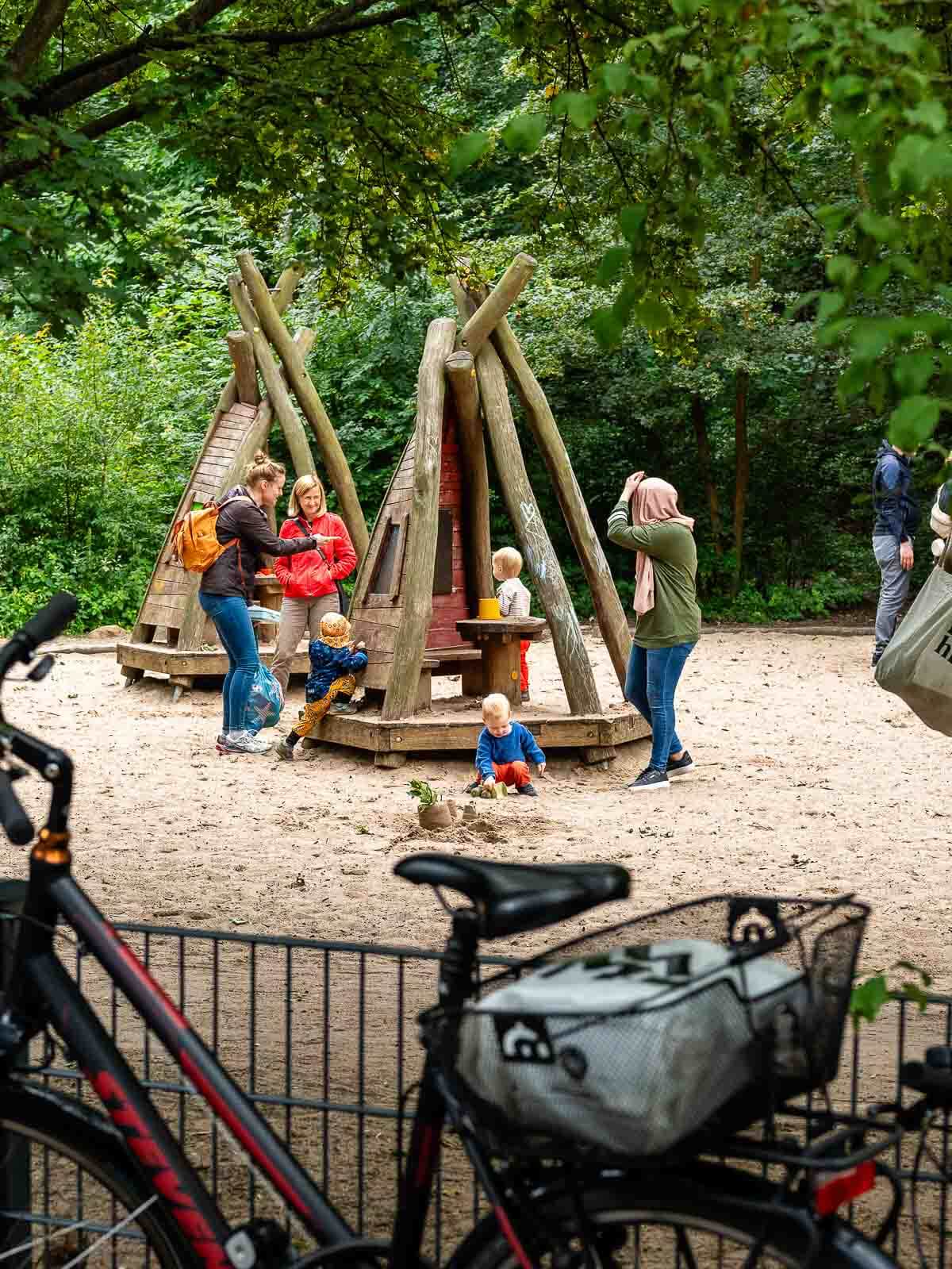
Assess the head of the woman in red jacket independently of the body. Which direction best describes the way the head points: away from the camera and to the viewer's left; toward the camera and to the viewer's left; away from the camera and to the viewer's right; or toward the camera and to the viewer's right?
toward the camera and to the viewer's left

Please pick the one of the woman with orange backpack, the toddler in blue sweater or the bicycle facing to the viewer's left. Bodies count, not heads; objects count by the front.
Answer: the bicycle

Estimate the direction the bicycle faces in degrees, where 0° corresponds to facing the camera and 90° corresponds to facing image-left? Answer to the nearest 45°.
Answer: approximately 90°

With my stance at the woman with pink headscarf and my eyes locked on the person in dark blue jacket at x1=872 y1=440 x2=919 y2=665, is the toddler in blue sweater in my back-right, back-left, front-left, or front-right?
back-left

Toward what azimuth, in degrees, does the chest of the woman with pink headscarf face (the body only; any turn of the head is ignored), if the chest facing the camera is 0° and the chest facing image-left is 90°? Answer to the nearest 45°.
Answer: approximately 90°

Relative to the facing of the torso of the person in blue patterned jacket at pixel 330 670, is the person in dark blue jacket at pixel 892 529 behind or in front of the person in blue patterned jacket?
in front

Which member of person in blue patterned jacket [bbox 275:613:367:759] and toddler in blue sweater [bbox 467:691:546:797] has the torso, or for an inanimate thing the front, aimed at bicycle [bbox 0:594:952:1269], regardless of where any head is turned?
the toddler in blue sweater

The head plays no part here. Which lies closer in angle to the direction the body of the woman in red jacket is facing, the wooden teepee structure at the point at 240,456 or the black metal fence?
the black metal fence

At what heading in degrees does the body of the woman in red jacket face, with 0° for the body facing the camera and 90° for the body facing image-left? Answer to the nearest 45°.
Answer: approximately 0°

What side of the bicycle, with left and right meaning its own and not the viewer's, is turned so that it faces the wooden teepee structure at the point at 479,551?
right

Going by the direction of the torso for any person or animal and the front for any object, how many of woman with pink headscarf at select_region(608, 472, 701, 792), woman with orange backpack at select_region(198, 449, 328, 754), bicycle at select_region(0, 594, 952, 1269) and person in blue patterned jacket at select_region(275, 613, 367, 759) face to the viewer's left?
2

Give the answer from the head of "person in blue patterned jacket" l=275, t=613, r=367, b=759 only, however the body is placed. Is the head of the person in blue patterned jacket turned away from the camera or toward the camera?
away from the camera

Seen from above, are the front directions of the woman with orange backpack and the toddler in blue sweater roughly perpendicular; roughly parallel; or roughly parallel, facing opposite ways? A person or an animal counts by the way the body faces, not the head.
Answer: roughly perpendicular
